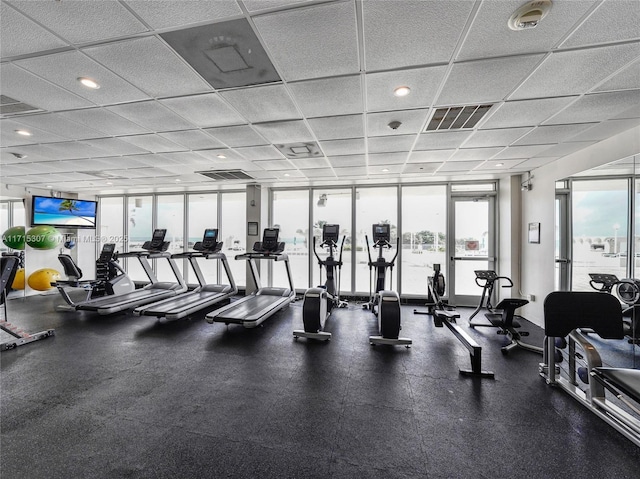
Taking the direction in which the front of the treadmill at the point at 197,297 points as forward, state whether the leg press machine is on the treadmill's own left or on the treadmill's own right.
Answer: on the treadmill's own right

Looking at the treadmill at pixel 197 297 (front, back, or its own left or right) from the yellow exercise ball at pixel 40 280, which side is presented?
left

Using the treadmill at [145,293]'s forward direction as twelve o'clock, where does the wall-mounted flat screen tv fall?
The wall-mounted flat screen tv is roughly at 9 o'clock from the treadmill.

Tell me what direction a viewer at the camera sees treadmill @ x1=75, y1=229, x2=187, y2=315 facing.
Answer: facing away from the viewer and to the right of the viewer

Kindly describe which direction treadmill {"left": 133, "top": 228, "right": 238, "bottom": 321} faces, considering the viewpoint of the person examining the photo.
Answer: facing away from the viewer and to the right of the viewer

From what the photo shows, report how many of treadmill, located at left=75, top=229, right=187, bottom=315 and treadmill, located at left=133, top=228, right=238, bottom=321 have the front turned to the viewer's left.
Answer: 0

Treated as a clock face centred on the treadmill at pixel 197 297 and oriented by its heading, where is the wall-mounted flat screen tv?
The wall-mounted flat screen tv is roughly at 9 o'clock from the treadmill.

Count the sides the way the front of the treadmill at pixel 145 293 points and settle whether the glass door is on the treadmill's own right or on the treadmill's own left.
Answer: on the treadmill's own right

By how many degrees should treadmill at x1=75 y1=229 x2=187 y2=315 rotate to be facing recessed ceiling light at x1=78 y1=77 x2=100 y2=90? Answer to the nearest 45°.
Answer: approximately 135° to its right

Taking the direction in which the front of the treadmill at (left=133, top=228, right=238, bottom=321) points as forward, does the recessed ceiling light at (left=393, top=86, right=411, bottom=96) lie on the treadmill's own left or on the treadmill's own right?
on the treadmill's own right

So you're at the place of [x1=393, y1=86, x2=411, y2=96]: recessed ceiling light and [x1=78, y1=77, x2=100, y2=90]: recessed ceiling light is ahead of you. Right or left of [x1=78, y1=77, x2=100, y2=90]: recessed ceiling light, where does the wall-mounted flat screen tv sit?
right

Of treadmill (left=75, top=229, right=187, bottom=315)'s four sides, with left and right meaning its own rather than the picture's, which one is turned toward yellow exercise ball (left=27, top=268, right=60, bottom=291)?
left

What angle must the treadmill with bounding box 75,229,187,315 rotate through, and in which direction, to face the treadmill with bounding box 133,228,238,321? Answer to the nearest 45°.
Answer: approximately 90° to its right

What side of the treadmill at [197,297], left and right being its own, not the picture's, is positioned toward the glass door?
right

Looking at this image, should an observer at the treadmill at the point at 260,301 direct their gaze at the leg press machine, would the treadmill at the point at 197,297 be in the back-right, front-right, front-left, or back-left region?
back-right
